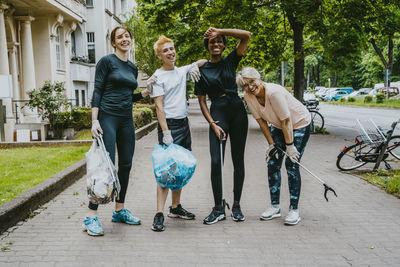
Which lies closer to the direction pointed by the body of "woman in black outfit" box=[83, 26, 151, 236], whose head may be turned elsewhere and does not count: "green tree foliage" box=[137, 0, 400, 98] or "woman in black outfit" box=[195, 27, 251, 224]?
the woman in black outfit

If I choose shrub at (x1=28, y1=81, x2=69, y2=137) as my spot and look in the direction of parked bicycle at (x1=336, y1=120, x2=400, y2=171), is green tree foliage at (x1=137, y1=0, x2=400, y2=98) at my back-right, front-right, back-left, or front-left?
front-left

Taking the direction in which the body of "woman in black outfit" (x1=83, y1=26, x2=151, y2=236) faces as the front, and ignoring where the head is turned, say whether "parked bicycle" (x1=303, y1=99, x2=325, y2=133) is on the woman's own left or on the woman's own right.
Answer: on the woman's own left

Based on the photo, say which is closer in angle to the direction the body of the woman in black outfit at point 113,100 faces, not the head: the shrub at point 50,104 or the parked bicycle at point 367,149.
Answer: the parked bicycle

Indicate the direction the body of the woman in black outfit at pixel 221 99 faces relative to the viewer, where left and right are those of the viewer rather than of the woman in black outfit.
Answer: facing the viewer

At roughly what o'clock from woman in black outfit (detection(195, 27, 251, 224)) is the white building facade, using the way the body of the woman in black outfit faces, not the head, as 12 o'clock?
The white building facade is roughly at 5 o'clock from the woman in black outfit.

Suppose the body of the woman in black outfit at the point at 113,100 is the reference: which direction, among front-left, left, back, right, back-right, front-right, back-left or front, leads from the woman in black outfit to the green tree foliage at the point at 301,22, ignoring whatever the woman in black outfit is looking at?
left

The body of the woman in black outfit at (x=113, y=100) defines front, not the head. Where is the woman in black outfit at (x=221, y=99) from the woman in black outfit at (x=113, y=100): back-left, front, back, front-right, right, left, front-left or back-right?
front-left

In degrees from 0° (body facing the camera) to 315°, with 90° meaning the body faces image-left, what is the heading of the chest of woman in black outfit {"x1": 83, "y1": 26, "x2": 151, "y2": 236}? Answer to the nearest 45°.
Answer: approximately 315°

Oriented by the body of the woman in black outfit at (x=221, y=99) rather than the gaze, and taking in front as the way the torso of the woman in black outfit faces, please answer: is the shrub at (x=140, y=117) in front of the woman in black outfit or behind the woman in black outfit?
behind

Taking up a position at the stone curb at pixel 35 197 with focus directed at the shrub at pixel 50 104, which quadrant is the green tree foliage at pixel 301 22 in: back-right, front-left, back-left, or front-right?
front-right

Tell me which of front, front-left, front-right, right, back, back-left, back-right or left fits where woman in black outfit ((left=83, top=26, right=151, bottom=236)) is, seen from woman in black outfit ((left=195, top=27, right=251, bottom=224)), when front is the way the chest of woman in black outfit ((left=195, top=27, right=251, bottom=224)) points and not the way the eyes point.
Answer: right

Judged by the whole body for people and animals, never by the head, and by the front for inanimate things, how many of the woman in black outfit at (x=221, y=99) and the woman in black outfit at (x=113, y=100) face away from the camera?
0

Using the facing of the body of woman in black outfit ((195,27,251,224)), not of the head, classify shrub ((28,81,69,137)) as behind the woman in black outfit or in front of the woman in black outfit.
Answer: behind

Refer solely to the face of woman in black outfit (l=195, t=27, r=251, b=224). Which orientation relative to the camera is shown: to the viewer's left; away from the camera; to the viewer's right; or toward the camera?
toward the camera

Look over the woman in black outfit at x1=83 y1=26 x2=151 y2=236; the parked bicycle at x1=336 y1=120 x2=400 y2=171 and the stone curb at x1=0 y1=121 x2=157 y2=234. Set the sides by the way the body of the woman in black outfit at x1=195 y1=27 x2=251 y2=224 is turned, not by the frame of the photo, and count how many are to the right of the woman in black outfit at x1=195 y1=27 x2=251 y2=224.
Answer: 2
